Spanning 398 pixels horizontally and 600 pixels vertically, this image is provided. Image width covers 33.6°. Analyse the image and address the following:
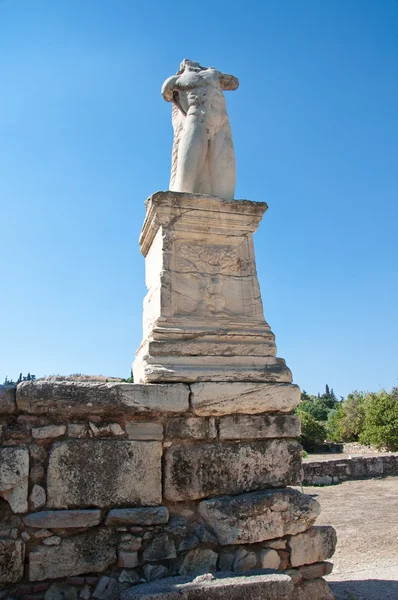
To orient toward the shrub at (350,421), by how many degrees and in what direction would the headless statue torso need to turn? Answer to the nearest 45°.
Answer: approximately 180°

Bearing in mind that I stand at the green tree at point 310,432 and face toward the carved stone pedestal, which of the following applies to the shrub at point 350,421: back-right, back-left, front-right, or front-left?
back-left

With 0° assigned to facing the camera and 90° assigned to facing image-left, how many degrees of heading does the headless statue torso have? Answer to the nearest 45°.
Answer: approximately 0°

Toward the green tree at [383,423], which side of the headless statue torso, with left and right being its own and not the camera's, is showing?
back

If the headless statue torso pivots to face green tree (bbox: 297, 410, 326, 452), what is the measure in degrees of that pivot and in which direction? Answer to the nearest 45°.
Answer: approximately 180°

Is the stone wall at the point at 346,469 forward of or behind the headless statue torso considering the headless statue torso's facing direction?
behind
